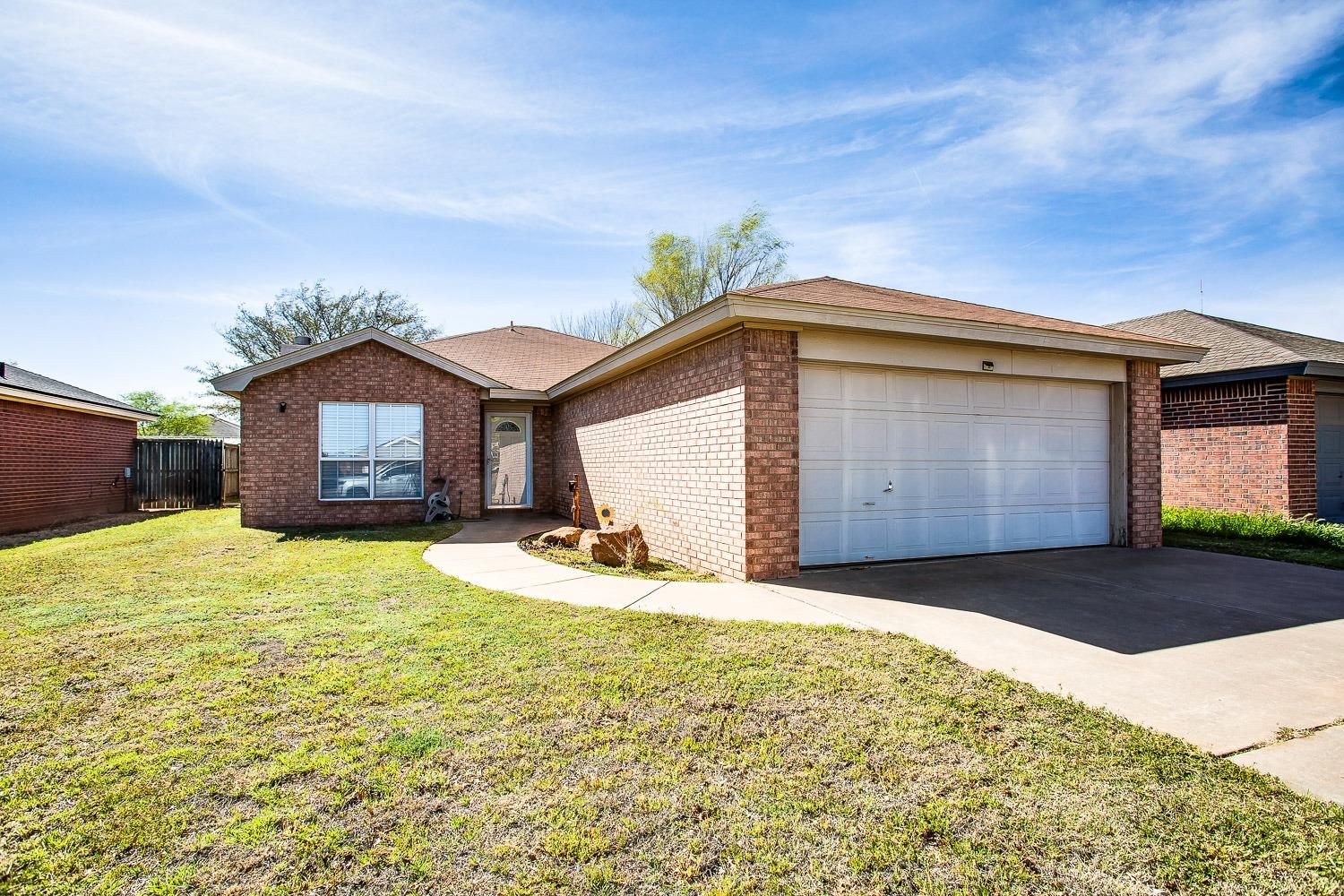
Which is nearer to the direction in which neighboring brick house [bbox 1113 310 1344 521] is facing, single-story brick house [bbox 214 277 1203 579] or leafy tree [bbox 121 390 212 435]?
the single-story brick house

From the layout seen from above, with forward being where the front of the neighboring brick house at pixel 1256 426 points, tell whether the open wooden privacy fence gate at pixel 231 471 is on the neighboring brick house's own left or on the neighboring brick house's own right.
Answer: on the neighboring brick house's own right

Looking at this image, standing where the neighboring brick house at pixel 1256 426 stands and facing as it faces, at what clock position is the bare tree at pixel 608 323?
The bare tree is roughly at 5 o'clock from the neighboring brick house.

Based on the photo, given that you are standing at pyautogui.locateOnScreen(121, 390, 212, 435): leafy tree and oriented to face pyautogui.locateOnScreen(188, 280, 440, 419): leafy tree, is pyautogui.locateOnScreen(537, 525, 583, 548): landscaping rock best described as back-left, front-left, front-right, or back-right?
front-right

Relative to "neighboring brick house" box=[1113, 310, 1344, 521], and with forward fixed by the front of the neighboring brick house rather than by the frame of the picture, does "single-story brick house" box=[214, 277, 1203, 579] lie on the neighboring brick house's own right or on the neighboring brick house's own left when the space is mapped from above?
on the neighboring brick house's own right

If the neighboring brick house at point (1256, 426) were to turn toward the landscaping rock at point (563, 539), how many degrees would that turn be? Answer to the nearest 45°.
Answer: approximately 90° to its right

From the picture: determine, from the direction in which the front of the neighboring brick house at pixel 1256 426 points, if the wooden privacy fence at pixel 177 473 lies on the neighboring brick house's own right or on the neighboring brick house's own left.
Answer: on the neighboring brick house's own right

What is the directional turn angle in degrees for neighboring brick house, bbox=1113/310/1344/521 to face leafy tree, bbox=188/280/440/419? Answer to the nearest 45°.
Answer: approximately 135° to its right

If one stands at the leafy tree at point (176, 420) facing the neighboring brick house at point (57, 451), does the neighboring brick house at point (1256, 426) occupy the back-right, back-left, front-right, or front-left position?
front-left

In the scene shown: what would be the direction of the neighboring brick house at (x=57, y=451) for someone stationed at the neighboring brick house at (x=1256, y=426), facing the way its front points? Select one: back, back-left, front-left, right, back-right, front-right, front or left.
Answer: right

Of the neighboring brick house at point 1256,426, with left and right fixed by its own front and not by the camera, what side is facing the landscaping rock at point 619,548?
right

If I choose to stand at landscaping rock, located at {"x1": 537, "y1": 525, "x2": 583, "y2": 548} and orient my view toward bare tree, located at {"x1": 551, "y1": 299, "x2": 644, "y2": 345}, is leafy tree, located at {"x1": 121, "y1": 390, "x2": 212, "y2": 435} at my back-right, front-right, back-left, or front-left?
front-left

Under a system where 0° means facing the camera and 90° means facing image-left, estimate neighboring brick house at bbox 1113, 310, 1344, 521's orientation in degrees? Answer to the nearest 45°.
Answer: approximately 315°
